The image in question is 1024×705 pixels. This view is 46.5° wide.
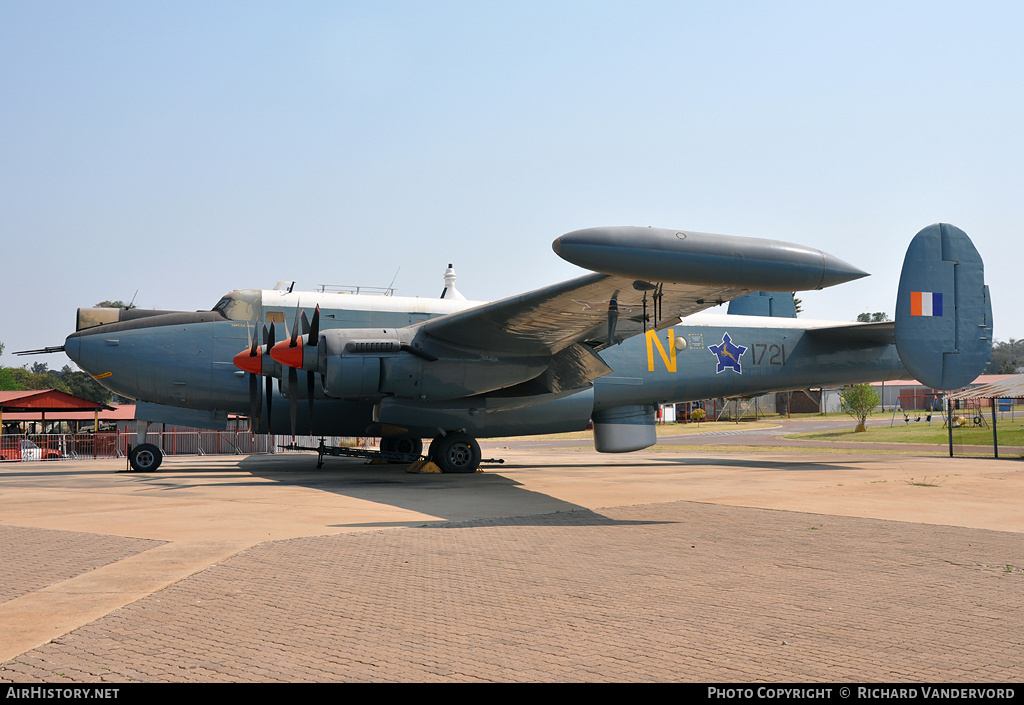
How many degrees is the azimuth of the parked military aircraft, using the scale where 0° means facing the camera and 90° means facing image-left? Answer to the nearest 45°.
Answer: approximately 90°

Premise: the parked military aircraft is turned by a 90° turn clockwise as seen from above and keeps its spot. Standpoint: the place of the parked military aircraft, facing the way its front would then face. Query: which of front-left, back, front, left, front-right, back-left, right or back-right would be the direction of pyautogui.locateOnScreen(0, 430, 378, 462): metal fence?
front-left
